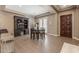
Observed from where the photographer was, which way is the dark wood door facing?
facing the viewer and to the left of the viewer

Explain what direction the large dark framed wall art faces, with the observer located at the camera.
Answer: facing the viewer and to the right of the viewer

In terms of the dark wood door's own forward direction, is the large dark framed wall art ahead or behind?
ahead

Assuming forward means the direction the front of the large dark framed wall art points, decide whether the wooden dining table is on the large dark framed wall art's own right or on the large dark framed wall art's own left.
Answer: on the large dark framed wall art's own left

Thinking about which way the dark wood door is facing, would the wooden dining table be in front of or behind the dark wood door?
in front

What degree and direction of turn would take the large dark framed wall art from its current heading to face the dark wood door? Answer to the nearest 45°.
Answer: approximately 90° to its left

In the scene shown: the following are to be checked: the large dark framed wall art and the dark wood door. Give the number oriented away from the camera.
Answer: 0
